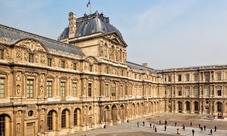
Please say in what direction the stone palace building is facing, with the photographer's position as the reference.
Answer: facing the viewer and to the right of the viewer
